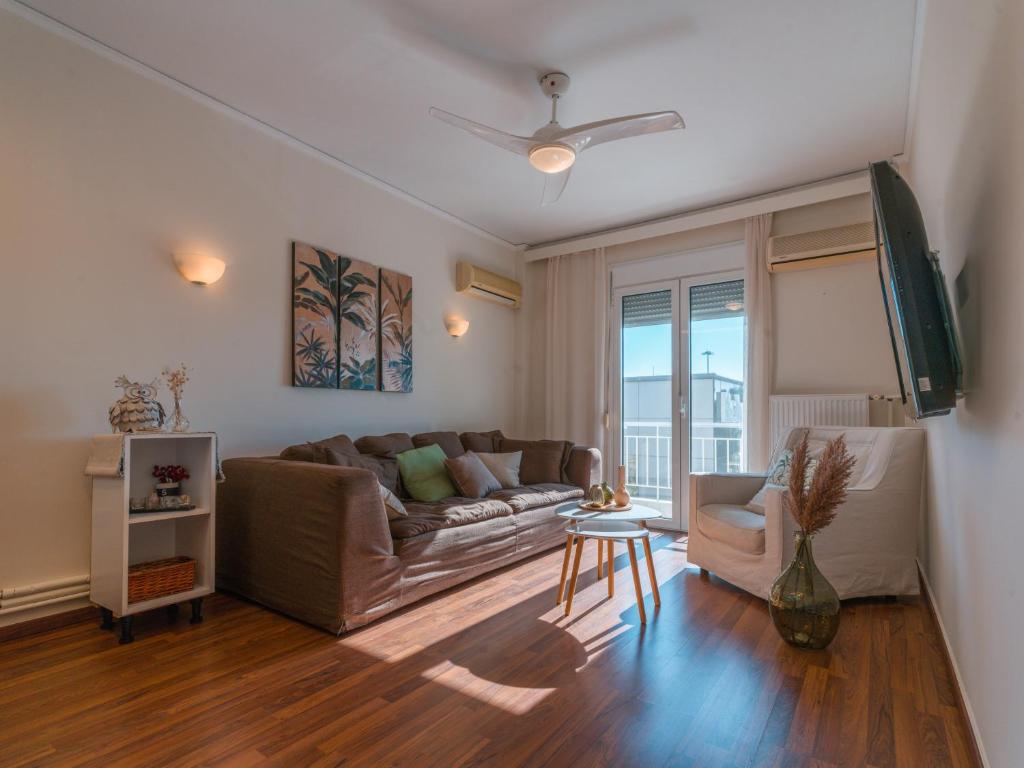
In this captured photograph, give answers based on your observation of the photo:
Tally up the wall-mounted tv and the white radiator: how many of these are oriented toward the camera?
1

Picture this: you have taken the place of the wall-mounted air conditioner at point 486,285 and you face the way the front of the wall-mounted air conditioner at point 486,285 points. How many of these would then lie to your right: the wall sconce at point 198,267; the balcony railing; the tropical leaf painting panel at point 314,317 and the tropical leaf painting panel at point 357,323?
3

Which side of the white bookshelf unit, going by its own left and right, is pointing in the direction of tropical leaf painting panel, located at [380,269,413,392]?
left

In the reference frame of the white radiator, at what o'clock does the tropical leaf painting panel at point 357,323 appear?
The tropical leaf painting panel is roughly at 2 o'clock from the white radiator.

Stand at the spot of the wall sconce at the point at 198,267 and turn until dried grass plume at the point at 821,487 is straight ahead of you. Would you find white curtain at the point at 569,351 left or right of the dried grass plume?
left

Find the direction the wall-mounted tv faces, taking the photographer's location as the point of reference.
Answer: facing to the left of the viewer

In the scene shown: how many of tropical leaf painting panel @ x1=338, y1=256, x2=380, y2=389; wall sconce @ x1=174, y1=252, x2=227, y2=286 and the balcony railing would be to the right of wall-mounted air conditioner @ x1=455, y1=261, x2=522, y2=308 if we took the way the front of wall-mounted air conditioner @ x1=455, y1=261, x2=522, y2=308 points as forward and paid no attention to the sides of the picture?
2

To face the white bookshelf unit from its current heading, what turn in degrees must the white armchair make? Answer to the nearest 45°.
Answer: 0° — it already faces it
